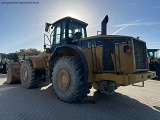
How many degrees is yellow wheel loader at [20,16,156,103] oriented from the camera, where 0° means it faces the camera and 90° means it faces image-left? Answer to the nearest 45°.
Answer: approximately 135°
